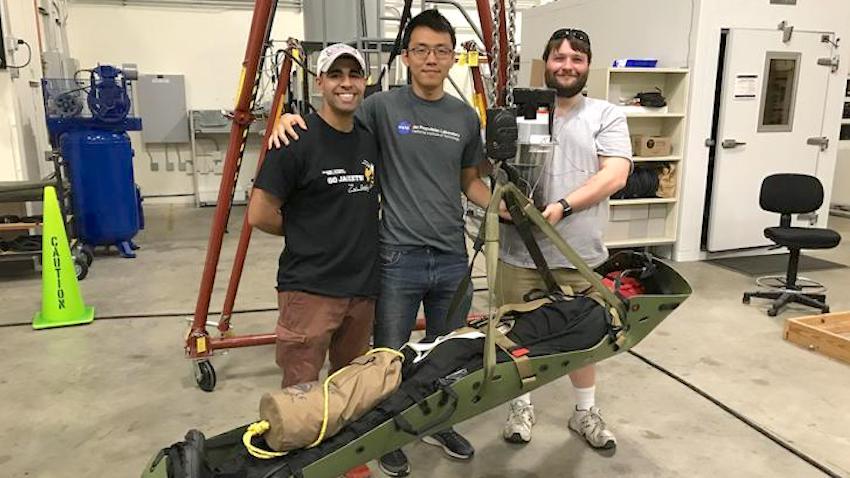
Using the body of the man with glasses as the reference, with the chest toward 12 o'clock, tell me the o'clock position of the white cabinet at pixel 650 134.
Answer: The white cabinet is roughly at 7 o'clock from the man with glasses.

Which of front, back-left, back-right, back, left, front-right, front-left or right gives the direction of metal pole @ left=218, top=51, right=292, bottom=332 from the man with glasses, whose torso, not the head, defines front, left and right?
back-right

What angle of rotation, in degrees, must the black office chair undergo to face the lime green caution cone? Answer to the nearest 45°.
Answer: approximately 90° to its right

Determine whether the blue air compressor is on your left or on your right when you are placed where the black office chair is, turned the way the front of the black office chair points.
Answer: on your right

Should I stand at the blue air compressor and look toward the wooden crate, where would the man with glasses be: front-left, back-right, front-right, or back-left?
front-right

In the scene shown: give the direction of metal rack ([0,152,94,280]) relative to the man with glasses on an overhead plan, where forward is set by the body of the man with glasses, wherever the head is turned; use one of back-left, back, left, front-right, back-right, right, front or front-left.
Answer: back-right

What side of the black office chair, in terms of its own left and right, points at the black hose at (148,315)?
right

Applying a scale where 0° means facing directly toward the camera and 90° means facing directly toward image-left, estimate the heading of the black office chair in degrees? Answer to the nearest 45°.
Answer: approximately 315°

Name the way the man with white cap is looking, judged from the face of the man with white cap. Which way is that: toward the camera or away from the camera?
toward the camera

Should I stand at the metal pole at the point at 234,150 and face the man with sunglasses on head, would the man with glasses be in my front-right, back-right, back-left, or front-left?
front-right

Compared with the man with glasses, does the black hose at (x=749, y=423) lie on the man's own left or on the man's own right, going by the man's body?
on the man's own left

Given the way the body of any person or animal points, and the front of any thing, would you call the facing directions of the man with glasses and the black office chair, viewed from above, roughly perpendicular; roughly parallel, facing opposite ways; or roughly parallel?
roughly parallel

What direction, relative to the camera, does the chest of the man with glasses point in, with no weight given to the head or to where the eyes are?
toward the camera

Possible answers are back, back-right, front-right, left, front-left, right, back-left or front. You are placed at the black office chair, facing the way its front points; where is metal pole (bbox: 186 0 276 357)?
right

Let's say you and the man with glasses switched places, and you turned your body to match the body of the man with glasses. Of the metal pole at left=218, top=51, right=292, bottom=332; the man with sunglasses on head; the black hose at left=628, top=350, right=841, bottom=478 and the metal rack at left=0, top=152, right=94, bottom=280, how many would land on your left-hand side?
2

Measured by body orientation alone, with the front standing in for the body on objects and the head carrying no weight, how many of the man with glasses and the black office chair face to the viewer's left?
0

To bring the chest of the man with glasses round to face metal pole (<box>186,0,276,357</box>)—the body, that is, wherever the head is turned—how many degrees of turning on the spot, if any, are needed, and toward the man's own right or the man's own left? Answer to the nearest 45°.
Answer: approximately 135° to the man's own right
